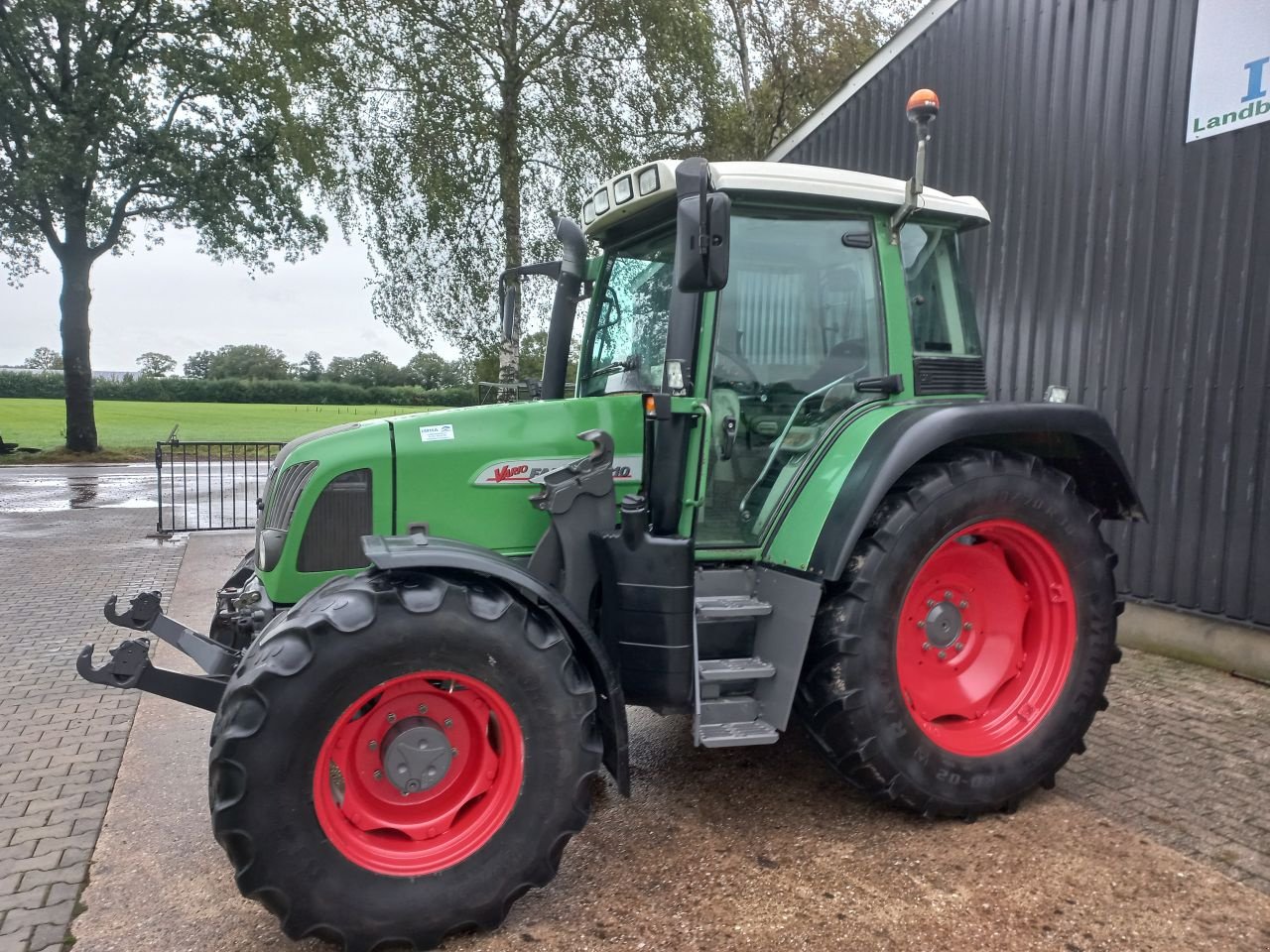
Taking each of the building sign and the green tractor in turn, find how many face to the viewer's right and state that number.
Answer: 0

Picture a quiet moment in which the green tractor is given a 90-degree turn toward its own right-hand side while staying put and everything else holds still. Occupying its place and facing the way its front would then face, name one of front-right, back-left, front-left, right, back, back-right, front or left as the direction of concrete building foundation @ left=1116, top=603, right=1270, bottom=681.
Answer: right

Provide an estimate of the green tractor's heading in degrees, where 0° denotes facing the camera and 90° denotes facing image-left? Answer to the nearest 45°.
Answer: approximately 45°

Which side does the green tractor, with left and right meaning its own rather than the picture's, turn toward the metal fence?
right

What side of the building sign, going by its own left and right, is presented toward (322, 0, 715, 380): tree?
right

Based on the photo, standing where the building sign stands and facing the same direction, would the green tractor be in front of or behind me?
in front

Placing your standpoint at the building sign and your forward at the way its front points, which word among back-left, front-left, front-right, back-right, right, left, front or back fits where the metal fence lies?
front-right

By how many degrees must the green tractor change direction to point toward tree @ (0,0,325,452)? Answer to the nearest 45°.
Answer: approximately 90° to its right

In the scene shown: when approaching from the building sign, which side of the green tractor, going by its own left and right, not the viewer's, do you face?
back

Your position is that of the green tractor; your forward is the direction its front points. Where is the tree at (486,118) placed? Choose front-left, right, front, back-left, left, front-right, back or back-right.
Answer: back-right

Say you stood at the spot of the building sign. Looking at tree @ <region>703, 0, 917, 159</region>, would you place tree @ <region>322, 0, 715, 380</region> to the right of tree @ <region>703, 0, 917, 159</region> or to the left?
left

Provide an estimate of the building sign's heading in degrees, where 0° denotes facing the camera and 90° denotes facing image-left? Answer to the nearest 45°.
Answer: approximately 45°
